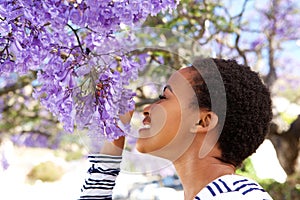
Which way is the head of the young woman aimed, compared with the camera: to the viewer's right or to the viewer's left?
to the viewer's left

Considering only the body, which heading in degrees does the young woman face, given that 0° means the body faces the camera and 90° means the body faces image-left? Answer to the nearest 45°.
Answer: approximately 90°

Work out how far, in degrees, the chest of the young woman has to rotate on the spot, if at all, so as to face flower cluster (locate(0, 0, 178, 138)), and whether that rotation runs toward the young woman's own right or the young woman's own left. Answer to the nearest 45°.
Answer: approximately 45° to the young woman's own left
